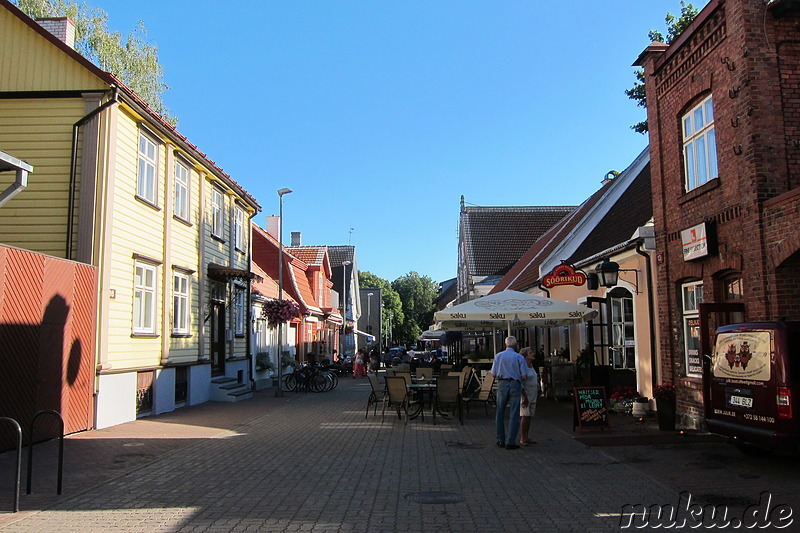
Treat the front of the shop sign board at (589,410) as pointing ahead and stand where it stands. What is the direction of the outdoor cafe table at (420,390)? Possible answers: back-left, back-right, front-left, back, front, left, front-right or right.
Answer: back-right

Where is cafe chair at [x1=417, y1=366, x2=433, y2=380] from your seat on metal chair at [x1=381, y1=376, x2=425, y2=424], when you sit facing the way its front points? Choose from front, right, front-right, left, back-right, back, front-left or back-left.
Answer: front-left

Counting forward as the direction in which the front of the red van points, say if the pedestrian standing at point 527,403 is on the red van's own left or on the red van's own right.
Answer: on the red van's own left

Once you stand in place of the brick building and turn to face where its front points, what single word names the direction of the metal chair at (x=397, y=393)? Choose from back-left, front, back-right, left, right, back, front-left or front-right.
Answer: front-right

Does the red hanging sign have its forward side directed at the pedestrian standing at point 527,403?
yes

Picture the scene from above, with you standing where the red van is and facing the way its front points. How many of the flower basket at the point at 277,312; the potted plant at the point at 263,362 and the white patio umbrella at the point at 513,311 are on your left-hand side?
3

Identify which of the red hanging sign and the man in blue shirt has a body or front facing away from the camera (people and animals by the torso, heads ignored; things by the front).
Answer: the man in blue shirt

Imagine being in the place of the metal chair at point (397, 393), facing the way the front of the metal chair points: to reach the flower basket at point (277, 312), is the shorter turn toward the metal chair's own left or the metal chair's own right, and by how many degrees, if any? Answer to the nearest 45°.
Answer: approximately 90° to the metal chair's own left

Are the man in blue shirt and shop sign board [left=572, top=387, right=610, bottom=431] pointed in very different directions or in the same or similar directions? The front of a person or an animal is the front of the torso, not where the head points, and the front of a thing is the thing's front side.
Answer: very different directions

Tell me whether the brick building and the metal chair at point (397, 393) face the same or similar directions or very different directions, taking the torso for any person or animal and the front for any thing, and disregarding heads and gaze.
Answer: very different directions

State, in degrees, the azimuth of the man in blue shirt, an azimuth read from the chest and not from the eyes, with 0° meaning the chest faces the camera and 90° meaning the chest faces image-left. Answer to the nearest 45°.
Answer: approximately 180°

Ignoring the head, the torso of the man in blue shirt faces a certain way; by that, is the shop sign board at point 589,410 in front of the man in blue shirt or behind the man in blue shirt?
in front

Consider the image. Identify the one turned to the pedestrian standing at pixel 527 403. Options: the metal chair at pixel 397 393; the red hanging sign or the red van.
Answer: the red hanging sign

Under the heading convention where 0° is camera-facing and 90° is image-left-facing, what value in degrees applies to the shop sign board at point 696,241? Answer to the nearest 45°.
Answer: approximately 45°

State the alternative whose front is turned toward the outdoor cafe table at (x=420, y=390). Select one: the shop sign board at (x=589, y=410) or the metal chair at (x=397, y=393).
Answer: the metal chair
